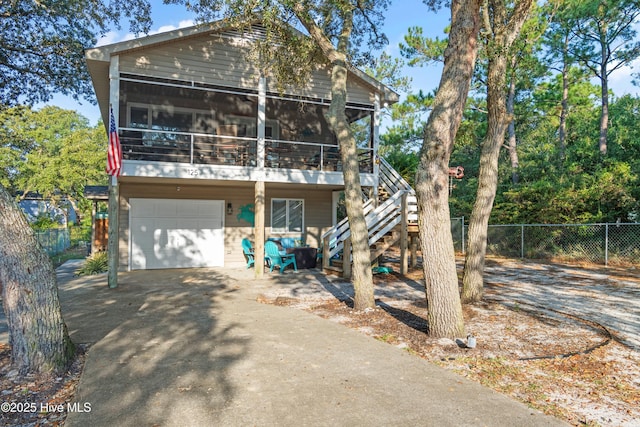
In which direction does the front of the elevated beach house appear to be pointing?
toward the camera

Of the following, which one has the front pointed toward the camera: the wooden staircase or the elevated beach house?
the elevated beach house

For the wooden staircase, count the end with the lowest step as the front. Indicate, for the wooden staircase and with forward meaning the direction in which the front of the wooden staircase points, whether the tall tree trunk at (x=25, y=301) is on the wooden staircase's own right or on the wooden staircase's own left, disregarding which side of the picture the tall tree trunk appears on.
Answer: on the wooden staircase's own left

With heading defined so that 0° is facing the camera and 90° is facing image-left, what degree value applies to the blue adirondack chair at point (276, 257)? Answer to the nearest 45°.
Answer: approximately 315°

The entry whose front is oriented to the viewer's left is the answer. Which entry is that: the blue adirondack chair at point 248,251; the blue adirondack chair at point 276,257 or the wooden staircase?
the wooden staircase

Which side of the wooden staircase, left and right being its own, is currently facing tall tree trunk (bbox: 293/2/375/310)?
left

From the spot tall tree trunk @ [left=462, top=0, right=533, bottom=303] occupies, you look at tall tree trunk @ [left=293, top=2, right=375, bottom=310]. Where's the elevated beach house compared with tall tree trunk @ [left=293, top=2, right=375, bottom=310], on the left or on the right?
right

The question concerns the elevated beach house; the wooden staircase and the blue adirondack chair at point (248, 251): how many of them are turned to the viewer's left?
1

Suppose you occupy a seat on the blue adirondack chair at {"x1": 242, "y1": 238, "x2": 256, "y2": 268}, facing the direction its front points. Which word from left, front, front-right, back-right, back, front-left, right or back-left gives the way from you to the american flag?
right

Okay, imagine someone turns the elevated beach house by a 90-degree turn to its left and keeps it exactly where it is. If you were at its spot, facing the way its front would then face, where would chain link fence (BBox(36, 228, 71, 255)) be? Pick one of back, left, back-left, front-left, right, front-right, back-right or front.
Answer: back-left

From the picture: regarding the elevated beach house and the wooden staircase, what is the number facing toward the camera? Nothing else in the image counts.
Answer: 1
